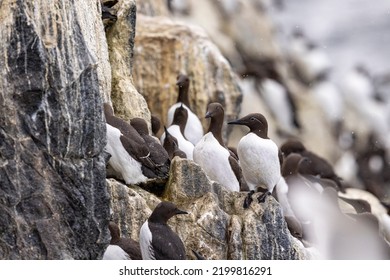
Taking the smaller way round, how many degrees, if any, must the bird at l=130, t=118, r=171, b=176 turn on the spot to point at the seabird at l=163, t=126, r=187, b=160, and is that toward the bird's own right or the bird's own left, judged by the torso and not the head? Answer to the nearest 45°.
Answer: approximately 45° to the bird's own right

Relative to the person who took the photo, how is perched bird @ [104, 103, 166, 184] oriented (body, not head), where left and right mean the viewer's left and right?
facing to the left of the viewer

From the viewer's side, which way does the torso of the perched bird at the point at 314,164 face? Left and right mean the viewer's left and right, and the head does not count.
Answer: facing to the left of the viewer

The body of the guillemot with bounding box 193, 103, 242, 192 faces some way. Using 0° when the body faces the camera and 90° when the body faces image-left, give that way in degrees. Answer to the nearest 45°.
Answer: approximately 45°

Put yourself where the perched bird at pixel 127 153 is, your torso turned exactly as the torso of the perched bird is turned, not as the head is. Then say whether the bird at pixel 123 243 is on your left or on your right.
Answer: on your left

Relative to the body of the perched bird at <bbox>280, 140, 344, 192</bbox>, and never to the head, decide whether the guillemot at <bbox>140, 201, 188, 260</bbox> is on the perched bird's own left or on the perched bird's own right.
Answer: on the perched bird's own left

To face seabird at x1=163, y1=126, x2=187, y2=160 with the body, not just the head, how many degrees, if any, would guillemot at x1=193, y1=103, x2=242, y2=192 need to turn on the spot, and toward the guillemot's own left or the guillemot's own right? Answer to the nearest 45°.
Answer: approximately 90° to the guillemot's own right

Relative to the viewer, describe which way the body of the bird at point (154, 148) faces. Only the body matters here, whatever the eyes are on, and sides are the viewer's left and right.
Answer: facing away from the viewer and to the left of the viewer
